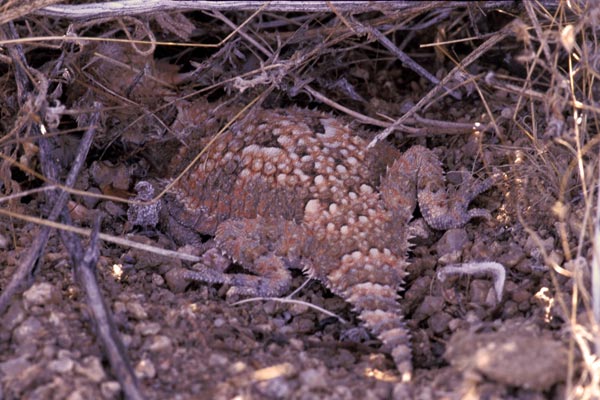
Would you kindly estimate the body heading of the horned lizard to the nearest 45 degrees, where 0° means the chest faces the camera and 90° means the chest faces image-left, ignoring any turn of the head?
approximately 135°
